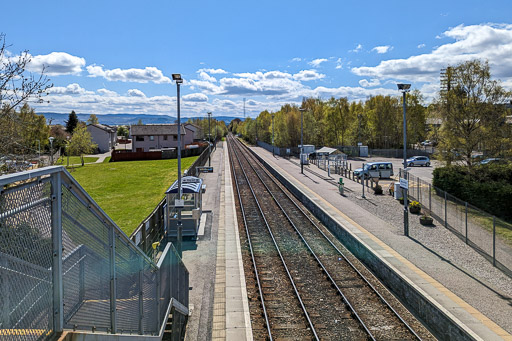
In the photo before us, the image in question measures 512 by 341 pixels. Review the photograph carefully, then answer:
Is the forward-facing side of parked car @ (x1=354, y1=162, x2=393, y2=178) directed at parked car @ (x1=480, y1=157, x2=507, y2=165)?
no

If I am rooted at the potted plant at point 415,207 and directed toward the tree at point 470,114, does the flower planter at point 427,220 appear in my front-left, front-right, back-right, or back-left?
back-right

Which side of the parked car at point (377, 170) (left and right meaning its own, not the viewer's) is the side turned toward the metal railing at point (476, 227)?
left

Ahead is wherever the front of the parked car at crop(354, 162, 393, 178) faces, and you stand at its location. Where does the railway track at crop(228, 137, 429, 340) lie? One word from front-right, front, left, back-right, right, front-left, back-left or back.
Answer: left

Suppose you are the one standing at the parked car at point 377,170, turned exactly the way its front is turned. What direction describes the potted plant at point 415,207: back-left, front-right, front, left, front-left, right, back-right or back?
left

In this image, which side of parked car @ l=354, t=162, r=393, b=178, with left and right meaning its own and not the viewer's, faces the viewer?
left

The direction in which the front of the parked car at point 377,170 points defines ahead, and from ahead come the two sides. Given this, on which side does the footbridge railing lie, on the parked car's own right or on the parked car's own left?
on the parked car's own left

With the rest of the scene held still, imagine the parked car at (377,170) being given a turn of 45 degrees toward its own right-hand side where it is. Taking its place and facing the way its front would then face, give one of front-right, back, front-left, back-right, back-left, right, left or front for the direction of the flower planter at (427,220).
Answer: back-left
